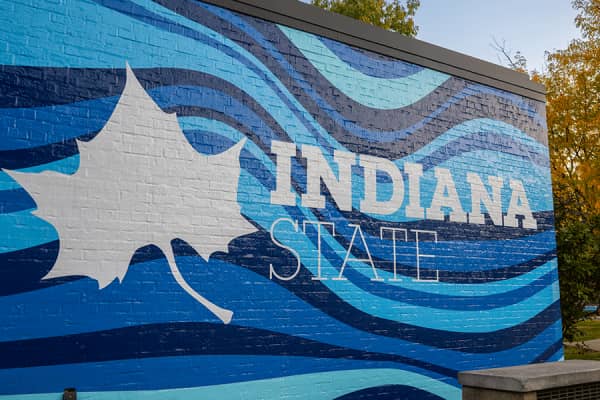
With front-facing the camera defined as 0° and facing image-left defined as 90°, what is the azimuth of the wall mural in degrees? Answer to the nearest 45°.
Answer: approximately 315°

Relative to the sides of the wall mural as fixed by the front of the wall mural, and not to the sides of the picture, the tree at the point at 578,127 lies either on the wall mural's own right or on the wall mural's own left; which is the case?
on the wall mural's own left

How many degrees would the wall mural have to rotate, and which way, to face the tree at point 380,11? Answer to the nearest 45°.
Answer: approximately 135° to its left
